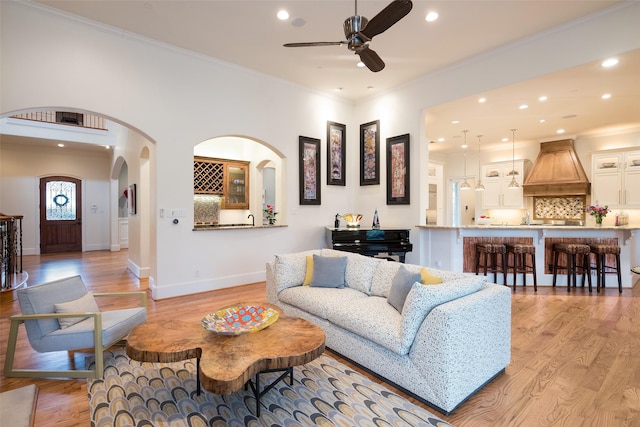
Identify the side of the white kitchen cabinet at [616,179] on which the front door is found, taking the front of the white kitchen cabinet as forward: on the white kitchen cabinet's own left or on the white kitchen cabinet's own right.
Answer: on the white kitchen cabinet's own right

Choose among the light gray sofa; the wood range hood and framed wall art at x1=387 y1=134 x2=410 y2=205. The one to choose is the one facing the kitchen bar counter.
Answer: the wood range hood

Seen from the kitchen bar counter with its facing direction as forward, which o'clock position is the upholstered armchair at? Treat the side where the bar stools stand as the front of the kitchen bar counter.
The upholstered armchair is roughly at 1 o'clock from the kitchen bar counter.

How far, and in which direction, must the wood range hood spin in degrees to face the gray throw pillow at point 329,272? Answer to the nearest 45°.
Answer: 0° — it already faces it

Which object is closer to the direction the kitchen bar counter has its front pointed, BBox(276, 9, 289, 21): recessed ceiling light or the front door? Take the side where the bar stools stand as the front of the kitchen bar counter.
the recessed ceiling light

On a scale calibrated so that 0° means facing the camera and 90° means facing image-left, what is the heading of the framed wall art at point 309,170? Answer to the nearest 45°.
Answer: approximately 315°

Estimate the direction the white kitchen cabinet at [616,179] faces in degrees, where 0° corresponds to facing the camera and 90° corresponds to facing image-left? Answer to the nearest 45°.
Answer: approximately 0°

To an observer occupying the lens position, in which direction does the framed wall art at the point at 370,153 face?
facing the viewer and to the left of the viewer

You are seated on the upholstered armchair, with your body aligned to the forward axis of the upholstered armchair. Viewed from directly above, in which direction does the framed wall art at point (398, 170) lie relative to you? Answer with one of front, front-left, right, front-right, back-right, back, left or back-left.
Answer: front-left

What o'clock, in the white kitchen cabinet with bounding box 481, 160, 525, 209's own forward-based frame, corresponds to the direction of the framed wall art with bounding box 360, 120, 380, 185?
The framed wall art is roughly at 1 o'clock from the white kitchen cabinet.

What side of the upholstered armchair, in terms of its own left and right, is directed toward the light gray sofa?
front

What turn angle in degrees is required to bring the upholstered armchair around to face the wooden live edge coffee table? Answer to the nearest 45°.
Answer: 0° — it already faces it
